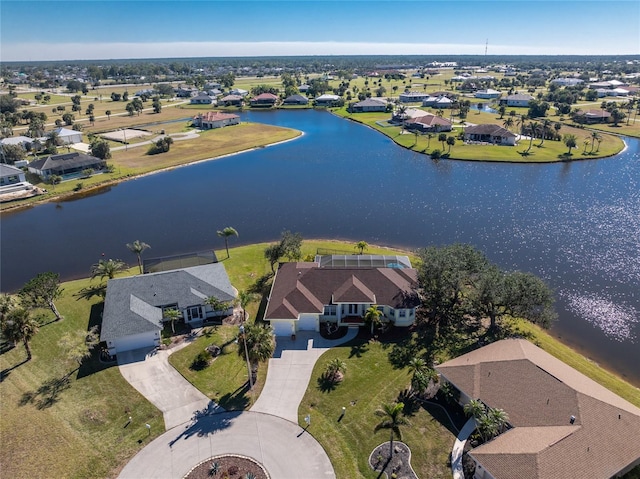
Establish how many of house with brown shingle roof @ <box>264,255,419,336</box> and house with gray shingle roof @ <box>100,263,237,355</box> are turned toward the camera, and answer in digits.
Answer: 2

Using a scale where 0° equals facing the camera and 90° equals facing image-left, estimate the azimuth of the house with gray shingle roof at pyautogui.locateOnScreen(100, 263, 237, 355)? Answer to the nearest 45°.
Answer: approximately 0°

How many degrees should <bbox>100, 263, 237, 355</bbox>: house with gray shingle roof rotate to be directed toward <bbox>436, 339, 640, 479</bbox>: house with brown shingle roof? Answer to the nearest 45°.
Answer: approximately 45° to its left

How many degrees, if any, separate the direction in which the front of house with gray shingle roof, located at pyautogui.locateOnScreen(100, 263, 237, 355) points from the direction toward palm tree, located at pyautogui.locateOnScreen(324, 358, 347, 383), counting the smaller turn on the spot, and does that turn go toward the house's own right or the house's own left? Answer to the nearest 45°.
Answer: approximately 45° to the house's own left

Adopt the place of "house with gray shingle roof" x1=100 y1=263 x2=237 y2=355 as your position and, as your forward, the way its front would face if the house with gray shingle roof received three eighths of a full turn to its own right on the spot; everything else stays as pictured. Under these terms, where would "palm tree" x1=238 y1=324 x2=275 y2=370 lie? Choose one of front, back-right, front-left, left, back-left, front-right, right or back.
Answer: back

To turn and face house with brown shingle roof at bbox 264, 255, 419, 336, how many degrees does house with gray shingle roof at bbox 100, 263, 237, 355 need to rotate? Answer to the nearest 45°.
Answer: approximately 90° to its left

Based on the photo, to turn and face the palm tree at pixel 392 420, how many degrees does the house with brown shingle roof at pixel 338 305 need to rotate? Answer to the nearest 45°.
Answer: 0° — it already faces it

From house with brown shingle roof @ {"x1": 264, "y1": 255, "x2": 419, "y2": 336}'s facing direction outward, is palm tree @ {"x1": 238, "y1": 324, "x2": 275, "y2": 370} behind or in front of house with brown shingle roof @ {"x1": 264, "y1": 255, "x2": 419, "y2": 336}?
in front

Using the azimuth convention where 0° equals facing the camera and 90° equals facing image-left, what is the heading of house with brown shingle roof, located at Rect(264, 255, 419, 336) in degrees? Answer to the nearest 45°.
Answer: approximately 0°

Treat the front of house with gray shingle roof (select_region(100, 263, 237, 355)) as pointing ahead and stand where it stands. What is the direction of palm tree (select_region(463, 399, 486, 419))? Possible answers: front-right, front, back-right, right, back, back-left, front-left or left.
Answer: front-left

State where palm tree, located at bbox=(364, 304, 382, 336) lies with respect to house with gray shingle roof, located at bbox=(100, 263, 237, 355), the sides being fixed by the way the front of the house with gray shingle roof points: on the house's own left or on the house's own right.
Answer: on the house's own left

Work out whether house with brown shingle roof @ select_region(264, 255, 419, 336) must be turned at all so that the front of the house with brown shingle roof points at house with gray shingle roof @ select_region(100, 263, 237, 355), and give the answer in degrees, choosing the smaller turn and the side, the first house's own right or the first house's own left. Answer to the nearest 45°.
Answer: approximately 90° to the first house's own right

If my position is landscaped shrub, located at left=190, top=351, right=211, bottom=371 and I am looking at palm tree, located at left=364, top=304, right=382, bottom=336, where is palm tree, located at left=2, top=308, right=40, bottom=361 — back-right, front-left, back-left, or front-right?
back-left

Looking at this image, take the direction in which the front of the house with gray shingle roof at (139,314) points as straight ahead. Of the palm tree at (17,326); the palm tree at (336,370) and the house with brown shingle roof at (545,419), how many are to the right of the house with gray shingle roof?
1

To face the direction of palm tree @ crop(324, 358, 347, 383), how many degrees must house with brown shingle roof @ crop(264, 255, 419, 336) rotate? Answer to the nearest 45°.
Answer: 0° — it already faces it

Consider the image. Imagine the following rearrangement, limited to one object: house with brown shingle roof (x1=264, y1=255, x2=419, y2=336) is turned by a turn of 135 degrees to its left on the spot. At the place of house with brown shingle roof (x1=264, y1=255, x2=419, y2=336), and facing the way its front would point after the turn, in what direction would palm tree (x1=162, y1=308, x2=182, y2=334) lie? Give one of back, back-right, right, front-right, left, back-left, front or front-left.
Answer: back-left

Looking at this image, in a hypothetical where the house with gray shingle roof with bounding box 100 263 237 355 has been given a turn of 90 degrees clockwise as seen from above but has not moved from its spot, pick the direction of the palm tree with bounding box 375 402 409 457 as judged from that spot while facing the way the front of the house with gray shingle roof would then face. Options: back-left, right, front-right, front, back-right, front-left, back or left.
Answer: back-left
